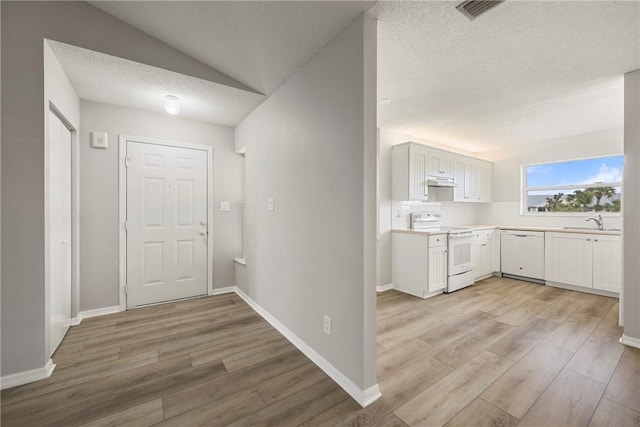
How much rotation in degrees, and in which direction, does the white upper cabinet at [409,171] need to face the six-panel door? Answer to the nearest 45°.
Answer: approximately 90° to its right

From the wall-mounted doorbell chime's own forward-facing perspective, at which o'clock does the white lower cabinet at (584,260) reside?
The white lower cabinet is roughly at 10 o'clock from the wall-mounted doorbell chime.

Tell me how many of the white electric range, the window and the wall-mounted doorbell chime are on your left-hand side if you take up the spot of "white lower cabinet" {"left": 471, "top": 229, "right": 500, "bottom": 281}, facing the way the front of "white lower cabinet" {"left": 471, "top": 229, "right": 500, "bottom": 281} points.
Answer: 1

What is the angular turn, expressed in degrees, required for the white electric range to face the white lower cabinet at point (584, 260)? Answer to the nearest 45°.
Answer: approximately 45° to its left

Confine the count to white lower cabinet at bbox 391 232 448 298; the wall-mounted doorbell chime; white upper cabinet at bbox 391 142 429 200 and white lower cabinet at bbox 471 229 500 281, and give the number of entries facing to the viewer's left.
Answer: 0

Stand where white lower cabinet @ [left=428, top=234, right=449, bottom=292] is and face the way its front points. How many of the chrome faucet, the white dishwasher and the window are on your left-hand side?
3

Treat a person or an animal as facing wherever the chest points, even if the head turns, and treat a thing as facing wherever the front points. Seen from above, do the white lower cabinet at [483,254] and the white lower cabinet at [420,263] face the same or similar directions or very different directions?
same or similar directions

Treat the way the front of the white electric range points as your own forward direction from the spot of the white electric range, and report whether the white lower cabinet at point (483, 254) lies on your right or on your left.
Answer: on your left

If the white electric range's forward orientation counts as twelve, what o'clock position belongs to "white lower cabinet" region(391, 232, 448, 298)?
The white lower cabinet is roughly at 3 o'clock from the white electric range.

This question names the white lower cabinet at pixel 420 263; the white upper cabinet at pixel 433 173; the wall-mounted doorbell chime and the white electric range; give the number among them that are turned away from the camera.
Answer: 0

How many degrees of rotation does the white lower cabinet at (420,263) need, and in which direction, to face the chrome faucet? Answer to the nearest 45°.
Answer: approximately 90° to its left

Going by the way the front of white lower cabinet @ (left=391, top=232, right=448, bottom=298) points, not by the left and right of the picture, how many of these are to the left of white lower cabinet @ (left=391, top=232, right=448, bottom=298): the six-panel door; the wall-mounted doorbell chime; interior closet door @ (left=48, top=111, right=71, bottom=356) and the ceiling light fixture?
0

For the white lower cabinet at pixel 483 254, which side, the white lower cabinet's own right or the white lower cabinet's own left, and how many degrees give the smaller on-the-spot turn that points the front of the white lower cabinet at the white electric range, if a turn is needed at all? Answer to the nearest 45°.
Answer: approximately 45° to the white lower cabinet's own right

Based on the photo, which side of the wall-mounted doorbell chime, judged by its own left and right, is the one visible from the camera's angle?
front

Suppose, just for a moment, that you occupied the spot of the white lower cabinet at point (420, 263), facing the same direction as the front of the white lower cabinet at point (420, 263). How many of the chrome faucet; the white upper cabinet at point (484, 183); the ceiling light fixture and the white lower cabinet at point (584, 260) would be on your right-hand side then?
1

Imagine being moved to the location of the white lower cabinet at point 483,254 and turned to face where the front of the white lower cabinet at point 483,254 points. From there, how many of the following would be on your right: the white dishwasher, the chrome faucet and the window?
0

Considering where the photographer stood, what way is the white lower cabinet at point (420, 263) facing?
facing the viewer and to the right of the viewer

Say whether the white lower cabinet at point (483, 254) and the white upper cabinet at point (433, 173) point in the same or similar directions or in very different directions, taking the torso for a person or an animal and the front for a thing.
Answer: same or similar directions

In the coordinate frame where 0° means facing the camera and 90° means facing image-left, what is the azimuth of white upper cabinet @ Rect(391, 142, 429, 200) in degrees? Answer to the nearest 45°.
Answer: approximately 315°

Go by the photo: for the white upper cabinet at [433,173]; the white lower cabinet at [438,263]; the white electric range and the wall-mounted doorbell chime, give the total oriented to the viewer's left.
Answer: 0

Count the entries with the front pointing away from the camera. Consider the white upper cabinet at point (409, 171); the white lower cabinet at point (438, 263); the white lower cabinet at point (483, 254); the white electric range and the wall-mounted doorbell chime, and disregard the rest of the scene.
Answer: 0
